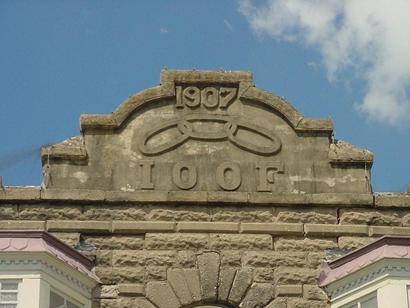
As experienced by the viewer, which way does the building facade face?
facing the viewer
